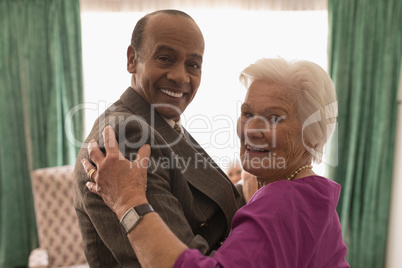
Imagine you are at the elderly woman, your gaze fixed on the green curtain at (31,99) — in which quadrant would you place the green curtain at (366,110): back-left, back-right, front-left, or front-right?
front-right

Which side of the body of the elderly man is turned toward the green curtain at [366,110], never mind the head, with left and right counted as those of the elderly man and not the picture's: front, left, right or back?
left

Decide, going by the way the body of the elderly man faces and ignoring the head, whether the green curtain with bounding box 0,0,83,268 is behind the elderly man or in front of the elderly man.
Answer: behind

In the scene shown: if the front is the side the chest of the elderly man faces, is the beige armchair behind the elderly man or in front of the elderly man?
behind

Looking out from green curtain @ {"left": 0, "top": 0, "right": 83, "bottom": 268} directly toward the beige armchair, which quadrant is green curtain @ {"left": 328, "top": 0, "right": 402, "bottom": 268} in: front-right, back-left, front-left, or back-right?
front-left

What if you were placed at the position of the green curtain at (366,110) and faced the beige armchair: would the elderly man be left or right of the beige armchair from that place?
left
